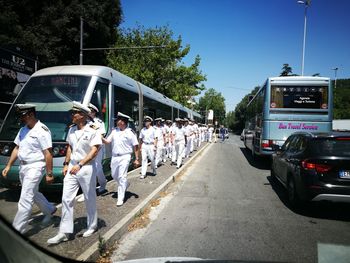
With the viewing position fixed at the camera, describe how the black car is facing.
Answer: facing away from the viewer and to the left of the viewer

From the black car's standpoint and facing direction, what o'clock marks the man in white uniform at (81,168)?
The man in white uniform is roughly at 9 o'clock from the black car.

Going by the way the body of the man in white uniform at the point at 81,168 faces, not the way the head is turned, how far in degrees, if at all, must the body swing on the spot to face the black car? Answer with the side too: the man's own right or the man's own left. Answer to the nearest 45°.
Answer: approximately 135° to the man's own left

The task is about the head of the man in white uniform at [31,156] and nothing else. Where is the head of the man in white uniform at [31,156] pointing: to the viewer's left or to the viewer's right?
to the viewer's left

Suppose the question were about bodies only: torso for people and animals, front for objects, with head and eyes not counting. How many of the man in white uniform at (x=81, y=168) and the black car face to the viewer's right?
0

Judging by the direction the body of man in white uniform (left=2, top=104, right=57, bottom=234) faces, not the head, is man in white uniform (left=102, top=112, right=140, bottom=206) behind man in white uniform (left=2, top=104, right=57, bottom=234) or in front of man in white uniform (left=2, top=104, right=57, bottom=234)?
behind

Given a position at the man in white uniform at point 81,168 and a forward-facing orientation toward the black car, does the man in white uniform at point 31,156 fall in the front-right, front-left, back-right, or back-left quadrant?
back-left
